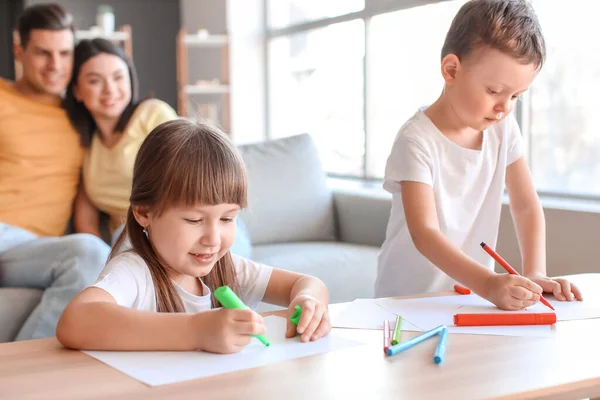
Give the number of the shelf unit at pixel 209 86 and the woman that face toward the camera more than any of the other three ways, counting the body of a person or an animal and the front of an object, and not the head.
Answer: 2

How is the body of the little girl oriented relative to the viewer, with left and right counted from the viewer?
facing the viewer and to the right of the viewer

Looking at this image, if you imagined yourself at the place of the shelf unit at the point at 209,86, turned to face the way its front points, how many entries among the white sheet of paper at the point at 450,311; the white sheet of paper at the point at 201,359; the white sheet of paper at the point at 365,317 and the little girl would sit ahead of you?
4

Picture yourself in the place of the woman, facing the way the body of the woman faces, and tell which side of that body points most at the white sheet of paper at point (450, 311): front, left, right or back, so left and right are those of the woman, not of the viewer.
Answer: front

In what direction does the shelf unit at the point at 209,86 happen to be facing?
toward the camera

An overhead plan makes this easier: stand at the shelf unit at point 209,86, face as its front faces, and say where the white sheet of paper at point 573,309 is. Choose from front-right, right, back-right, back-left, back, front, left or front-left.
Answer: front

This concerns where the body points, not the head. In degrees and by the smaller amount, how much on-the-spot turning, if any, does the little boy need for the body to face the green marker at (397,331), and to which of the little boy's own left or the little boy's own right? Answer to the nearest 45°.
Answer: approximately 45° to the little boy's own right

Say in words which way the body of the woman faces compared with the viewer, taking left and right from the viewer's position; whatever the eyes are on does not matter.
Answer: facing the viewer

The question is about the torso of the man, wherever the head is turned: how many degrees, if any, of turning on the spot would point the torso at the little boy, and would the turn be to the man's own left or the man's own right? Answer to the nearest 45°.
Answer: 0° — they already face them

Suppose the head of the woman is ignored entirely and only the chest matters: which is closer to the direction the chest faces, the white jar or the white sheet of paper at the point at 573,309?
the white sheet of paper
